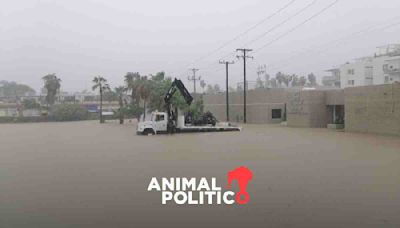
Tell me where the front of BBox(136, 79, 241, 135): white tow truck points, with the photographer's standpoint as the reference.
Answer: facing to the left of the viewer

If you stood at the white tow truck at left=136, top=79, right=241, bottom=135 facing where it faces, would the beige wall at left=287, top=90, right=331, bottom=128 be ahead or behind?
behind

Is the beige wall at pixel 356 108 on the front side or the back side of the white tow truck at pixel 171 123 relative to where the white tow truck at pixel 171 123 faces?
on the back side

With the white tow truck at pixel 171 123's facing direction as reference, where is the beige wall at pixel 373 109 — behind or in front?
behind
